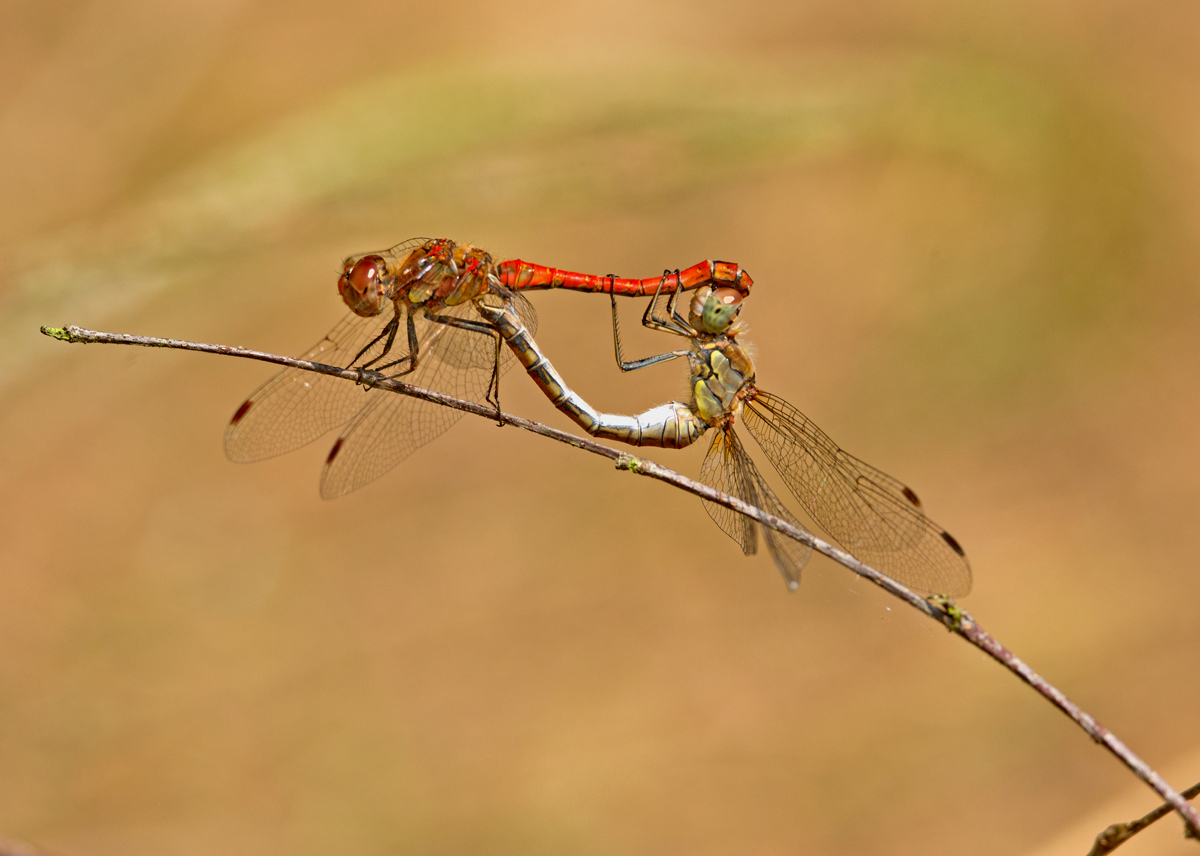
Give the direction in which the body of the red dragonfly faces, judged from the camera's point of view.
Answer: to the viewer's left
